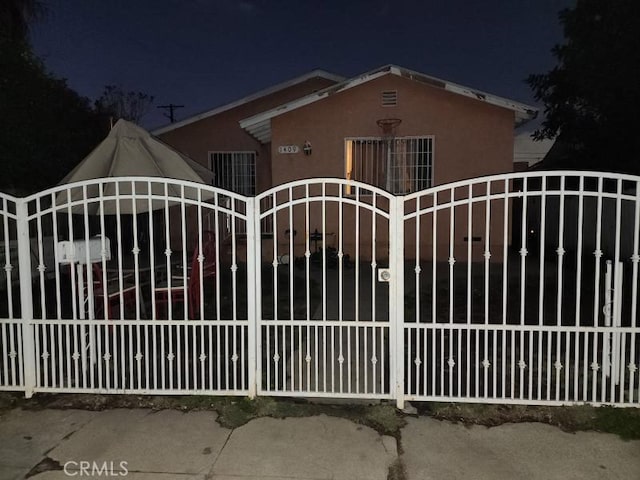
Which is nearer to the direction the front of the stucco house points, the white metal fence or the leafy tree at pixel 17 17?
the white metal fence

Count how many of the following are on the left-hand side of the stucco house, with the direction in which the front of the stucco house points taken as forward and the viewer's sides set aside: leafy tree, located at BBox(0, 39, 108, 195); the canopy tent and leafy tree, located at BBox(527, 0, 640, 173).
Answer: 1

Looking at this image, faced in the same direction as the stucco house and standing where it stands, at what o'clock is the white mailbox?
The white mailbox is roughly at 1 o'clock from the stucco house.

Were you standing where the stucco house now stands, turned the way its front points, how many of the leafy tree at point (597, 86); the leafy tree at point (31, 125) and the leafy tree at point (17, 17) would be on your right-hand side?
2

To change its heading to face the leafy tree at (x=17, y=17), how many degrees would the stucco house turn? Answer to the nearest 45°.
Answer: approximately 90° to its right

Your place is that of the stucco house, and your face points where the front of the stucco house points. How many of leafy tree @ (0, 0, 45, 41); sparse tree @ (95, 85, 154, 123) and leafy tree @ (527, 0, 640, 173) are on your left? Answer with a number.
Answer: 1

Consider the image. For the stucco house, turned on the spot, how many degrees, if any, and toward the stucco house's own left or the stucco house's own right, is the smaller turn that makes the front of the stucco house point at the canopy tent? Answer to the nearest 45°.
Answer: approximately 45° to the stucco house's own right

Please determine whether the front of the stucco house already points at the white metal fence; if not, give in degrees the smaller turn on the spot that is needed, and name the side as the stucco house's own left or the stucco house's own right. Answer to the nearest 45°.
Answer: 0° — it already faces it

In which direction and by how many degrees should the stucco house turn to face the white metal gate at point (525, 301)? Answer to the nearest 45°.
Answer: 0° — it already faces it

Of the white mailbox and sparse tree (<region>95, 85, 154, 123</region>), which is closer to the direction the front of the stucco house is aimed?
the white mailbox

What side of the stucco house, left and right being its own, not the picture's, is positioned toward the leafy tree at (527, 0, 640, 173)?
left

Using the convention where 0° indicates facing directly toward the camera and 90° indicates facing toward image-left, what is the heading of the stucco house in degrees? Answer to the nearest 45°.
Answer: approximately 0°

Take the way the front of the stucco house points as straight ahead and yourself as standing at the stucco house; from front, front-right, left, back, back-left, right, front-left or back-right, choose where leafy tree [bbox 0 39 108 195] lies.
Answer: right

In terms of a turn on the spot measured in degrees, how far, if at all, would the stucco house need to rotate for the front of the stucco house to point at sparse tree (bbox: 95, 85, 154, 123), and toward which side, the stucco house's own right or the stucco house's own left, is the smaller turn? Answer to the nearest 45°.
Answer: approximately 135° to the stucco house's own right

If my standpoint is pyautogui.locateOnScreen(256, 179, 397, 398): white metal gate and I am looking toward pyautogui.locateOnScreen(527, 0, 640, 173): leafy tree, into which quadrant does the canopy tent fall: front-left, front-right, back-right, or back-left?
front-left
